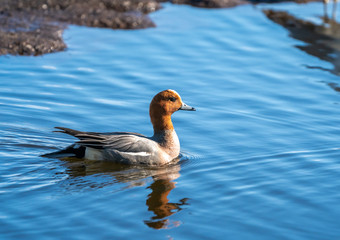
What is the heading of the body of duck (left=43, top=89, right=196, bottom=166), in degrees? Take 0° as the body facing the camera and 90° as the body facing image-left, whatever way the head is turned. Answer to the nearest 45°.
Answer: approximately 270°
